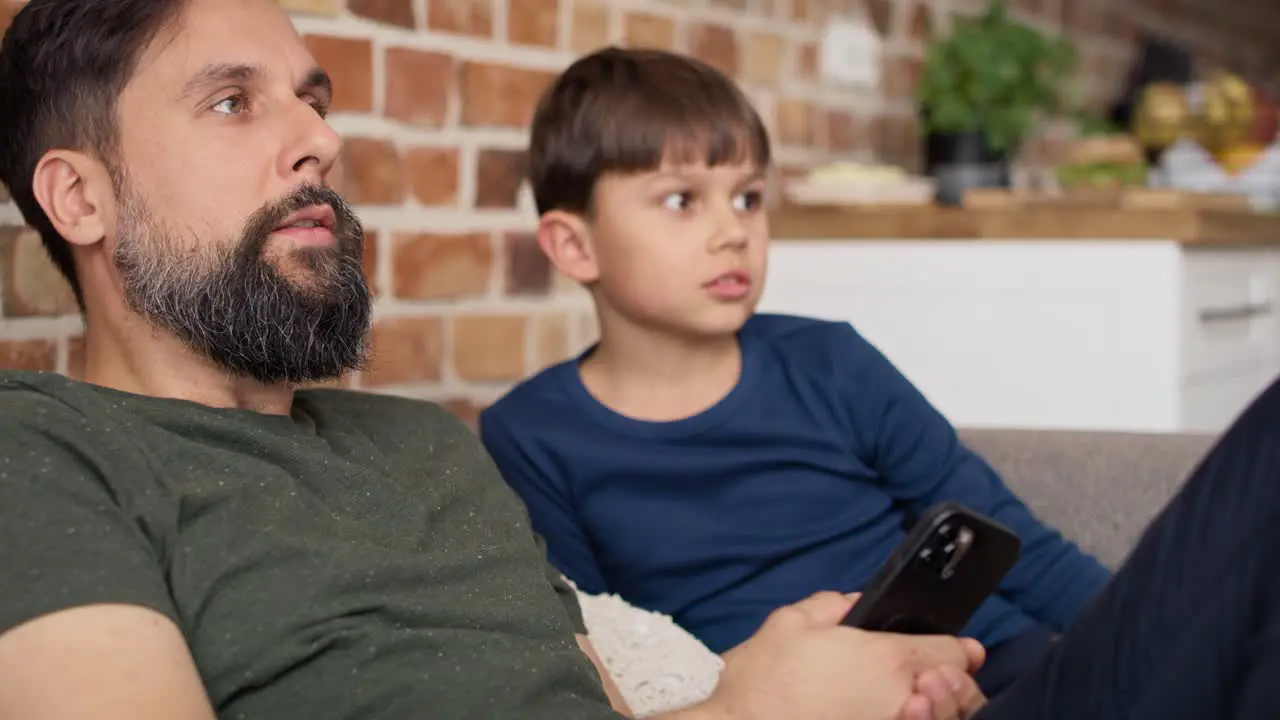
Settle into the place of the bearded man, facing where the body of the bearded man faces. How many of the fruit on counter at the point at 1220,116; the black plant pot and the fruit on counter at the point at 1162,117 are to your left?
3

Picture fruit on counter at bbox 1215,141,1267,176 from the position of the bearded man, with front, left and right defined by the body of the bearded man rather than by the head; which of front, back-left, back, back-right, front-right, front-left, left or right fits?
left

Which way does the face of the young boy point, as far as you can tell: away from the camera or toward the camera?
toward the camera

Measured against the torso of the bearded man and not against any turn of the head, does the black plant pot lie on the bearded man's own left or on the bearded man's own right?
on the bearded man's own left

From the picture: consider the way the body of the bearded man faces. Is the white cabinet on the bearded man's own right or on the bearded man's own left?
on the bearded man's own left

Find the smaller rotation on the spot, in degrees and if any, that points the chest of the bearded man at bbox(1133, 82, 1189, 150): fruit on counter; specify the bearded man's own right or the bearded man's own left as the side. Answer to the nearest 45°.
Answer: approximately 90° to the bearded man's own left

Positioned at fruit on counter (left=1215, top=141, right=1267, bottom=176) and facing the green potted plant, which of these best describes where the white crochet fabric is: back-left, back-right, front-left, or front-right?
front-left

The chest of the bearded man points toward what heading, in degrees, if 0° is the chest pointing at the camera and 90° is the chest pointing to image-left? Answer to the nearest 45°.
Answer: approximately 315°

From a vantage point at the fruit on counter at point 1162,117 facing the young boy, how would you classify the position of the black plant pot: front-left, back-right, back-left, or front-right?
front-right

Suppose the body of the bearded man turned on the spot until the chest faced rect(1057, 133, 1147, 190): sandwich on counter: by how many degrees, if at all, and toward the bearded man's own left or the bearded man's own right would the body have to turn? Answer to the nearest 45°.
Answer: approximately 90° to the bearded man's own left

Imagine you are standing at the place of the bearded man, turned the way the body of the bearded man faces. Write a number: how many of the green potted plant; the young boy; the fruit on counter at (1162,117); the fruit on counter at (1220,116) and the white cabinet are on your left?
5

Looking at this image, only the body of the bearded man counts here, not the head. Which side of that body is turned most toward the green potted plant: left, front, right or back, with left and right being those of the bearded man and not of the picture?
left
